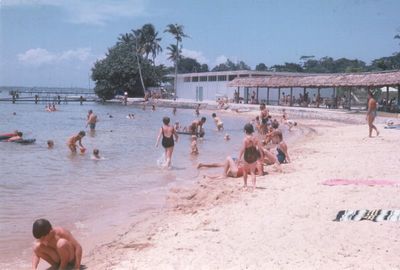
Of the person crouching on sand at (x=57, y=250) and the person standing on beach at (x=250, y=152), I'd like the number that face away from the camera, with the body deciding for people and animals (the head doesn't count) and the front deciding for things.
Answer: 1

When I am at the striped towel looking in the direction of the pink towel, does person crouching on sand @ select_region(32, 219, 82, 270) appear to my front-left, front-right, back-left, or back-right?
back-left

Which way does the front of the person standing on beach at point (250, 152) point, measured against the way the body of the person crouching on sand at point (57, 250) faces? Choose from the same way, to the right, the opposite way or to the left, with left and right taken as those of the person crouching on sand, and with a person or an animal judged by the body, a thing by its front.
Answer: the opposite way

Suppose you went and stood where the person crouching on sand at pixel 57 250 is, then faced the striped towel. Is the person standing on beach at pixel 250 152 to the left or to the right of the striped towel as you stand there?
left
